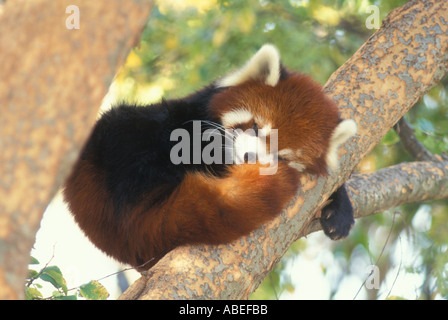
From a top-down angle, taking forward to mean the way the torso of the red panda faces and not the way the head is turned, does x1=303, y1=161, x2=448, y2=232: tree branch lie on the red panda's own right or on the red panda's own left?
on the red panda's own left

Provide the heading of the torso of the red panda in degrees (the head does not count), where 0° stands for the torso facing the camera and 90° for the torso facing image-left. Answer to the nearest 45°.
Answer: approximately 315°

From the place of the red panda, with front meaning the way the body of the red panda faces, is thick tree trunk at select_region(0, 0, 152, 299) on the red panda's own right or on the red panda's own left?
on the red panda's own right

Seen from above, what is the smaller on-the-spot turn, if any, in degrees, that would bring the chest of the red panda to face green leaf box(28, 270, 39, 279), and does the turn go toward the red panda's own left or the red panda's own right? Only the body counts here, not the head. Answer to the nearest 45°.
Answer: approximately 135° to the red panda's own right
